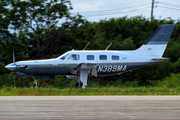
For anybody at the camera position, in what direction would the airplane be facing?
facing to the left of the viewer
